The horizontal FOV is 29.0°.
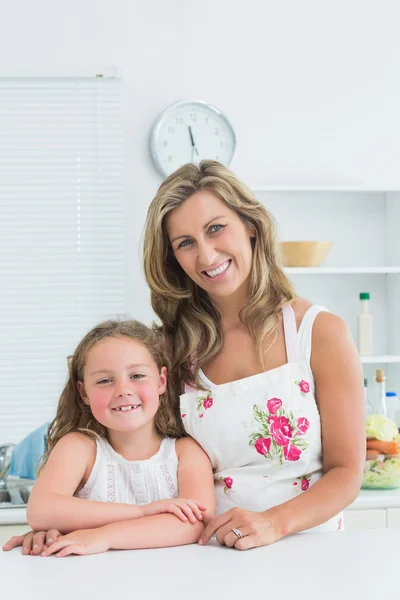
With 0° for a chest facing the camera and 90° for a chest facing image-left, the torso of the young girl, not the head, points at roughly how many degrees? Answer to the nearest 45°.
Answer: approximately 0°

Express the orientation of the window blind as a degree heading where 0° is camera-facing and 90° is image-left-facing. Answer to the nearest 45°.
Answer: approximately 0°

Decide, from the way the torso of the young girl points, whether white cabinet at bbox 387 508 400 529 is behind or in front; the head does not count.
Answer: behind

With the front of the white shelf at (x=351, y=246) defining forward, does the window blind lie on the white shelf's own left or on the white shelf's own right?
on the white shelf's own right

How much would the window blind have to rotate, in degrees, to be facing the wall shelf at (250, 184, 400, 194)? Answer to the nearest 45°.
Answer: approximately 90° to its left

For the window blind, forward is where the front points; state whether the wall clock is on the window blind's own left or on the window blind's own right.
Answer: on the window blind's own left

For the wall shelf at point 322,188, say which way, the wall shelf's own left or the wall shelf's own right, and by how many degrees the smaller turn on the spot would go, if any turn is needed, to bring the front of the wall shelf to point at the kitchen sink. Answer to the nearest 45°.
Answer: approximately 45° to the wall shelf's own right

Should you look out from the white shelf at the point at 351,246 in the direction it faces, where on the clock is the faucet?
The faucet is roughly at 2 o'clock from the white shelf.

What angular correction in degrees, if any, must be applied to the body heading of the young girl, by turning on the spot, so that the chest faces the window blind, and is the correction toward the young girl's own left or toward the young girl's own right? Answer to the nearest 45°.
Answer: approximately 180°

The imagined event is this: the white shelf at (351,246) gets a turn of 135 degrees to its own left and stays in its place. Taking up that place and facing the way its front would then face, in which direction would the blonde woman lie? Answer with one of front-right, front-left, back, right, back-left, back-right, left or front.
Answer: back-right

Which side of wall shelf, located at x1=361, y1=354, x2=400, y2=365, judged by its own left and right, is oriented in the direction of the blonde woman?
front
